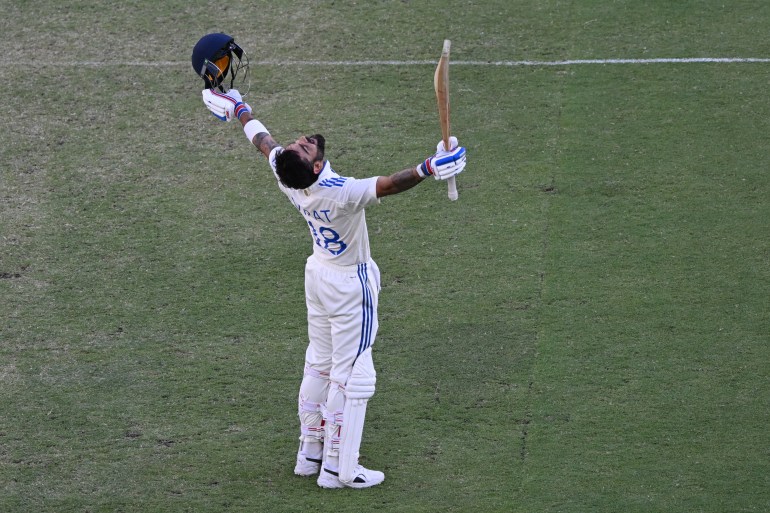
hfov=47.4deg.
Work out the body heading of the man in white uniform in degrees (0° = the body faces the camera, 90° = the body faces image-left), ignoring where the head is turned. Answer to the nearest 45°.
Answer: approximately 225°

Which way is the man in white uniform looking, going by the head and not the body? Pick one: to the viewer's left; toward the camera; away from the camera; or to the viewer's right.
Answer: away from the camera
